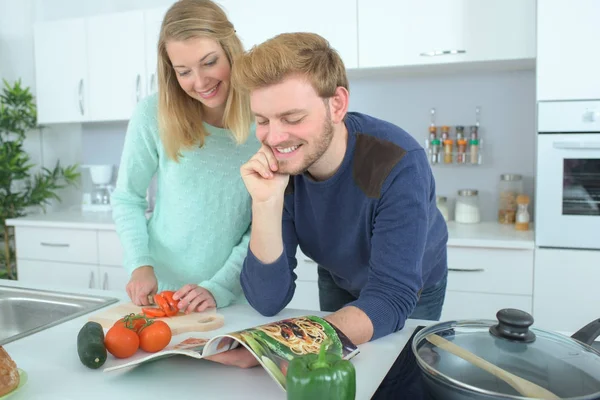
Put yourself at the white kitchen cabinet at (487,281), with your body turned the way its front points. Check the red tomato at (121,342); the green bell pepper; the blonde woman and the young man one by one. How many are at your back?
0

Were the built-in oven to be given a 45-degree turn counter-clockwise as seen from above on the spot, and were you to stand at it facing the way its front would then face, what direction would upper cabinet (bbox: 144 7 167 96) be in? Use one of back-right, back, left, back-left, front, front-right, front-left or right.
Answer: back-right

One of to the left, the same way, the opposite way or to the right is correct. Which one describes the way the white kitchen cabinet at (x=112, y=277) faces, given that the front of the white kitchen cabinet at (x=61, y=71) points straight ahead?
the same way

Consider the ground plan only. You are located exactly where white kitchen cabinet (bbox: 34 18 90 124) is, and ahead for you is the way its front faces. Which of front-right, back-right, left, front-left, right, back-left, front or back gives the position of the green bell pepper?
front

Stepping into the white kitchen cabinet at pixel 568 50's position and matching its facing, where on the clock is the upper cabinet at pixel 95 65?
The upper cabinet is roughly at 3 o'clock from the white kitchen cabinet.

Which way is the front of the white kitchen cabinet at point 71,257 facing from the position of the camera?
facing the viewer

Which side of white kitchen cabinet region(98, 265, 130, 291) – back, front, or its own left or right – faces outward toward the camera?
front

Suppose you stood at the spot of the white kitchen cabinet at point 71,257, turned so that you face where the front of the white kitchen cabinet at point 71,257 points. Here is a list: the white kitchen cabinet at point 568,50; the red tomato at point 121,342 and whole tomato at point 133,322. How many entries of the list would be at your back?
0

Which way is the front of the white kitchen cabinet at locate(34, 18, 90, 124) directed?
toward the camera

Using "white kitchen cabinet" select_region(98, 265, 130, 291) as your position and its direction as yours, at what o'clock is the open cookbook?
The open cookbook is roughly at 12 o'clock from the white kitchen cabinet.

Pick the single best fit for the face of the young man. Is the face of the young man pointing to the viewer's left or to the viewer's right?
to the viewer's left

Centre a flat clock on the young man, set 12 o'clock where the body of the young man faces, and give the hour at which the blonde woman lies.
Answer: The blonde woman is roughly at 3 o'clock from the young man.

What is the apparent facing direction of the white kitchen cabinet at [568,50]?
toward the camera

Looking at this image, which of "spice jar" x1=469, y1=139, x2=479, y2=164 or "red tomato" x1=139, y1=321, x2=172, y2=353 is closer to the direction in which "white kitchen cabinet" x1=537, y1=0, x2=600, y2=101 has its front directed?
the red tomato

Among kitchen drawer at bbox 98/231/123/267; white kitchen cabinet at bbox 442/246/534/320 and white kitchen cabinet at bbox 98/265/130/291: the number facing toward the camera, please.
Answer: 3

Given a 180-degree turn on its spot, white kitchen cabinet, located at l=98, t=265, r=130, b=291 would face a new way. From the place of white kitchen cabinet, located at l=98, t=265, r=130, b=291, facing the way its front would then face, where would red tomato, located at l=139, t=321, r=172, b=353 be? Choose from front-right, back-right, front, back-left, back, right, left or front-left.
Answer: back
